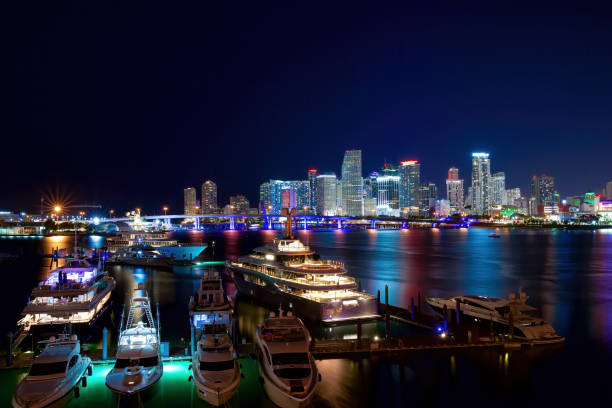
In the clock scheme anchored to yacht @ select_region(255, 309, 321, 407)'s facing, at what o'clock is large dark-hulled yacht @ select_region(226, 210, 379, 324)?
The large dark-hulled yacht is roughly at 6 o'clock from the yacht.

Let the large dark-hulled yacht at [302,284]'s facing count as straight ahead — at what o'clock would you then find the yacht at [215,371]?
The yacht is roughly at 8 o'clock from the large dark-hulled yacht.

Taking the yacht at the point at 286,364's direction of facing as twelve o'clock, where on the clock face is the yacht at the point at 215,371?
the yacht at the point at 215,371 is roughly at 3 o'clock from the yacht at the point at 286,364.

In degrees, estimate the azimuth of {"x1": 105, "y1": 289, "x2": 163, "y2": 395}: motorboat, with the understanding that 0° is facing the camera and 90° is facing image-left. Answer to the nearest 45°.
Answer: approximately 0°

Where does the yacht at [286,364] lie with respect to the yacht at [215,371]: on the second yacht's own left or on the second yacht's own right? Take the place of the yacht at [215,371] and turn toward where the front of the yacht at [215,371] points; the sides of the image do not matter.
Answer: on the second yacht's own left

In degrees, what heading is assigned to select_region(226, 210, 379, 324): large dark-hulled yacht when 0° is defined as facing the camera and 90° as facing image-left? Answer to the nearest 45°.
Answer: approximately 135°

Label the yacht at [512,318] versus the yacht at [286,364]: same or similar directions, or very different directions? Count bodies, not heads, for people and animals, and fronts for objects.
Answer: very different directions

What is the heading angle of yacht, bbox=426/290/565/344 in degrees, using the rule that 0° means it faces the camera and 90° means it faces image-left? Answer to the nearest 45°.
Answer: approximately 135°
